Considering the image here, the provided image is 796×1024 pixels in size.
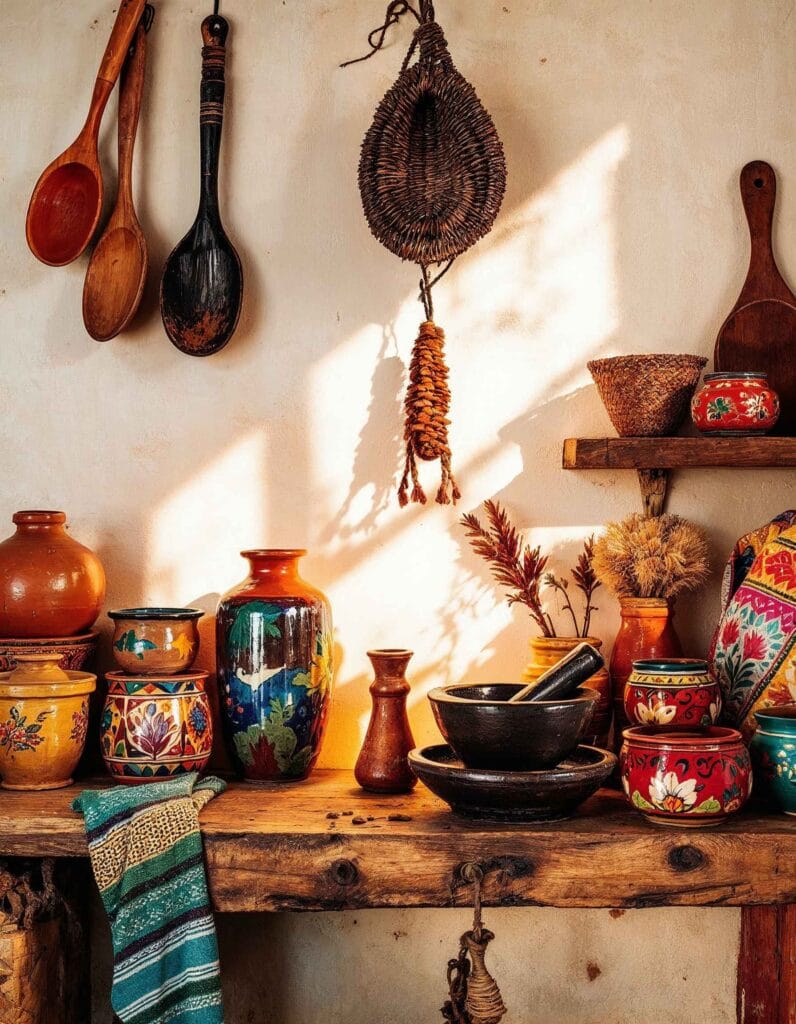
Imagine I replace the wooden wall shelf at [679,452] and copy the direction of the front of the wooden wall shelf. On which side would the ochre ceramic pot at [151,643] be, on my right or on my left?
on my right

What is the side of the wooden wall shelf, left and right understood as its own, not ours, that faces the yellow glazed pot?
right

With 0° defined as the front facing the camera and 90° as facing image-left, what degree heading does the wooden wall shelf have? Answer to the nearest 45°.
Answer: approximately 0°

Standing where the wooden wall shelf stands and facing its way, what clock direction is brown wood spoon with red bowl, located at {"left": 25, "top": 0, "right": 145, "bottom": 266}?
The brown wood spoon with red bowl is roughly at 3 o'clock from the wooden wall shelf.

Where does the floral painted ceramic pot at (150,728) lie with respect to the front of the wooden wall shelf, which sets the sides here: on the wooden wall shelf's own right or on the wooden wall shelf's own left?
on the wooden wall shelf's own right
